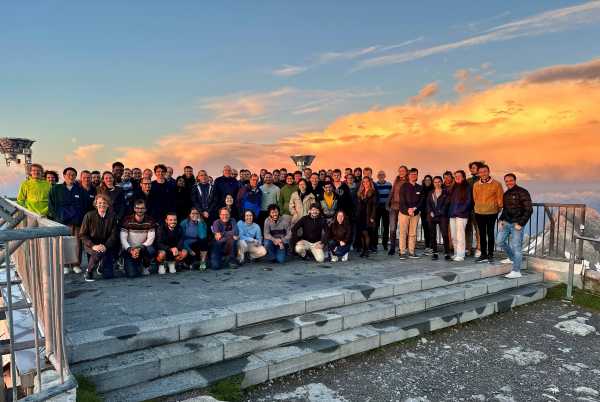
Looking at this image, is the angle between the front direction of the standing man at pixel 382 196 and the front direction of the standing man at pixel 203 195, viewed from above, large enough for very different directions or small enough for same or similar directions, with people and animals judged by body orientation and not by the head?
same or similar directions

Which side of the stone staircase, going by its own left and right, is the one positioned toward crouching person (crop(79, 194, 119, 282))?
back

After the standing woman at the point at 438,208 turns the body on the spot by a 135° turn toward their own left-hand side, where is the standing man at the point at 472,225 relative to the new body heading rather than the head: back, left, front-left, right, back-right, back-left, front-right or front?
front

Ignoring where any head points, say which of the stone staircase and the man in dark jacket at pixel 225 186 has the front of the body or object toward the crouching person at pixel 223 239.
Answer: the man in dark jacket

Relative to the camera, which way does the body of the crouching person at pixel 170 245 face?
toward the camera

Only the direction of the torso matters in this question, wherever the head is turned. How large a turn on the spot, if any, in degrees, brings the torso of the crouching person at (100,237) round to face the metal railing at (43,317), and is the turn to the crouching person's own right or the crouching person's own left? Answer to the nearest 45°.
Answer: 0° — they already face it

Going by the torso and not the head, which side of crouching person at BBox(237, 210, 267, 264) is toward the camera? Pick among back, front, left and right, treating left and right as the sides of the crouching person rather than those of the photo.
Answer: front

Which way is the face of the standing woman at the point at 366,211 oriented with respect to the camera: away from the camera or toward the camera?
toward the camera

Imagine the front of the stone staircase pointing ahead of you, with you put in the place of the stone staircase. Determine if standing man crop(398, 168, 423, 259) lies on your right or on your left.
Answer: on your left

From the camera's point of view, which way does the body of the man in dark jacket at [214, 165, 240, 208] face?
toward the camera

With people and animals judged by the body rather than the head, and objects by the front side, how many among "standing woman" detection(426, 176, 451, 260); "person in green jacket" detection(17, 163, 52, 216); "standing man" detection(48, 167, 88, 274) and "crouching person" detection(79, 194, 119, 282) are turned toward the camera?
4

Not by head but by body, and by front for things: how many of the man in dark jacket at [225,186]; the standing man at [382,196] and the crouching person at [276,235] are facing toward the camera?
3

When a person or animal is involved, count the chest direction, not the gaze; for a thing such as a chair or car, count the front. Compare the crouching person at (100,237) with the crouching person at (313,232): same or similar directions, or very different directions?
same or similar directions

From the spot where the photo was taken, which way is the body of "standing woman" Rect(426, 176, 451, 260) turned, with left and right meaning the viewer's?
facing the viewer

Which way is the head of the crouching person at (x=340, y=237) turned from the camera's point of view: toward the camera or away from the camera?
toward the camera

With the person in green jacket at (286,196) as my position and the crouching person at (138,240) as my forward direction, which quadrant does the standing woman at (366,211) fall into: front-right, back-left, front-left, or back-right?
back-left
